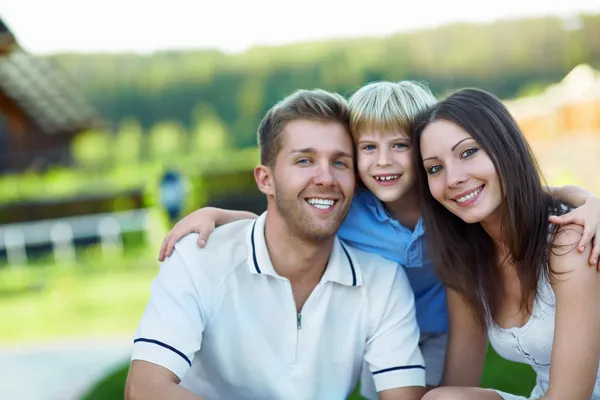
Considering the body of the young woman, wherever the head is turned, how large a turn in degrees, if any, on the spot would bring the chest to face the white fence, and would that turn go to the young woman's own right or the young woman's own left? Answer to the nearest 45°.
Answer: approximately 90° to the young woman's own right

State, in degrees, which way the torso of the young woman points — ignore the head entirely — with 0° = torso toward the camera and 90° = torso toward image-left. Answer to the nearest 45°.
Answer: approximately 45°

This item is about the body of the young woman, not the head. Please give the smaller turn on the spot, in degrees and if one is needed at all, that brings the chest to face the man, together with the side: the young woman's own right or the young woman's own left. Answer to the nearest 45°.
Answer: approximately 45° to the young woman's own right

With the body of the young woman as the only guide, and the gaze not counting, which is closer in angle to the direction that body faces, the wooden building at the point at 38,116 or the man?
the man

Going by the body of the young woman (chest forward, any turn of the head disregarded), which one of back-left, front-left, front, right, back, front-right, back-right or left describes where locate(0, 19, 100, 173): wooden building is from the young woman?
right
